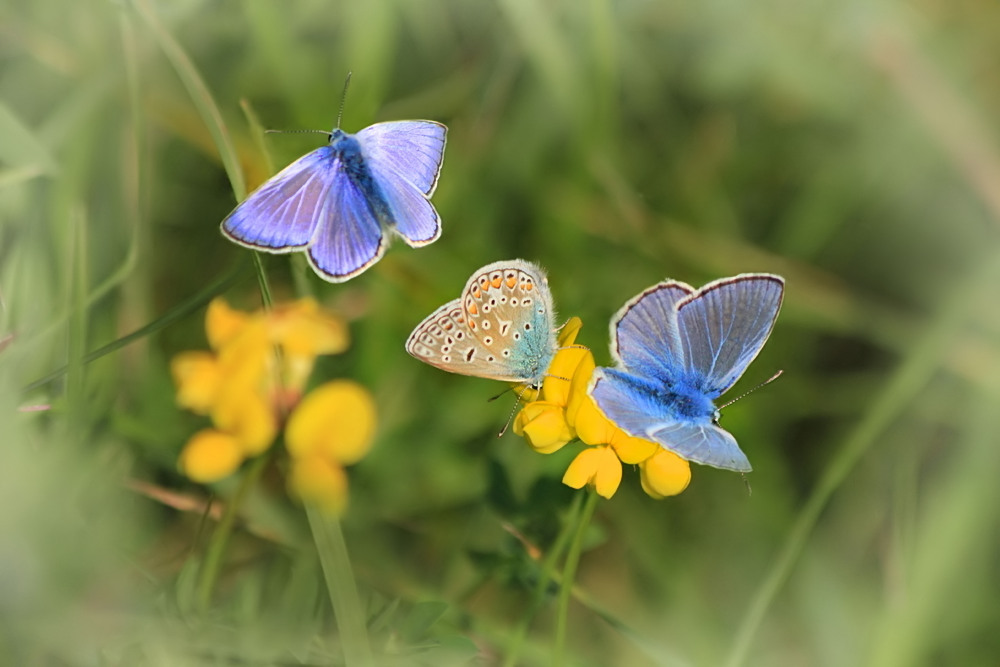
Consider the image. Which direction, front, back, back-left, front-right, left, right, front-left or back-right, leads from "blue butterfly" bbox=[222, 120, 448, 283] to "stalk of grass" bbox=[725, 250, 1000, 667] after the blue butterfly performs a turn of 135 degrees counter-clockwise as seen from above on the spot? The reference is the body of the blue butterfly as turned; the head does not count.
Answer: left

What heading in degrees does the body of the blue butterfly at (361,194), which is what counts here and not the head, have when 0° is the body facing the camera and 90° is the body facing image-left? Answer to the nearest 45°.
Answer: approximately 135°

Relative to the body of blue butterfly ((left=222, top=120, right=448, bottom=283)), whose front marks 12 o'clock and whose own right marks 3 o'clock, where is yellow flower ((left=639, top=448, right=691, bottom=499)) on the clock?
The yellow flower is roughly at 6 o'clock from the blue butterfly.
